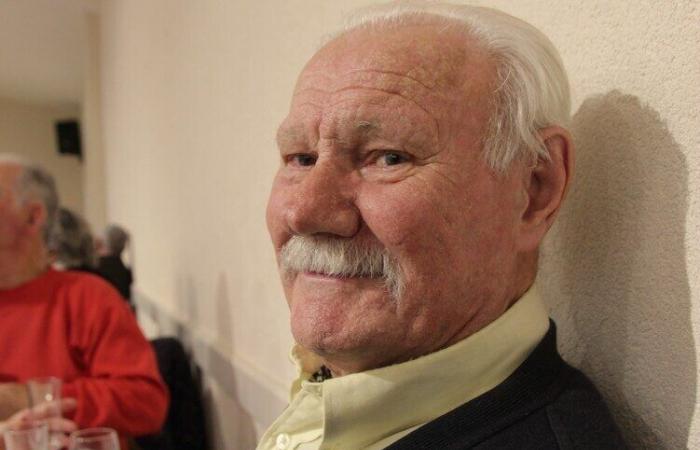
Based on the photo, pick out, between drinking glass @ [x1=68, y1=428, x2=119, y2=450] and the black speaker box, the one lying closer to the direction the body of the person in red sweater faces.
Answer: the drinking glass

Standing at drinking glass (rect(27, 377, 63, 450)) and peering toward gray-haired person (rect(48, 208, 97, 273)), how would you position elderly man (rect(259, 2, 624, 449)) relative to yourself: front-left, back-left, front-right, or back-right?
back-right

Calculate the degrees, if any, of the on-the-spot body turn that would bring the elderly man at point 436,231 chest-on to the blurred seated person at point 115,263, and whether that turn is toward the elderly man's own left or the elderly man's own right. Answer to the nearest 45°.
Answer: approximately 90° to the elderly man's own right

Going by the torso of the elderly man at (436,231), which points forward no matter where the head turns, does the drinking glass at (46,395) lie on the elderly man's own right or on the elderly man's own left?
on the elderly man's own right

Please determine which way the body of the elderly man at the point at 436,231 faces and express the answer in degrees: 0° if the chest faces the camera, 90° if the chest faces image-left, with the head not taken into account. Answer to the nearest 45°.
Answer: approximately 45°
